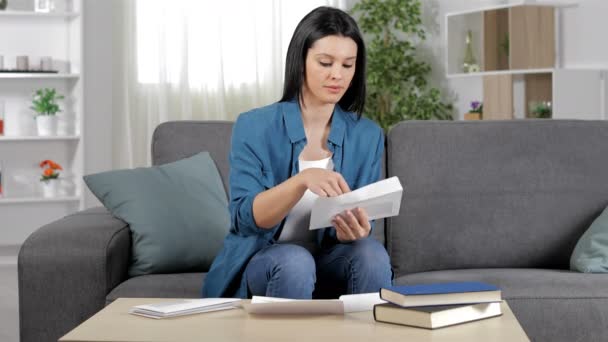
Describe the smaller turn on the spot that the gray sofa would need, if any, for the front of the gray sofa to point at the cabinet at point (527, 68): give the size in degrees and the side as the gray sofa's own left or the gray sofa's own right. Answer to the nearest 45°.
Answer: approximately 180°

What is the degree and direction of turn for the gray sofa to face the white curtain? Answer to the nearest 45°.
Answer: approximately 180°

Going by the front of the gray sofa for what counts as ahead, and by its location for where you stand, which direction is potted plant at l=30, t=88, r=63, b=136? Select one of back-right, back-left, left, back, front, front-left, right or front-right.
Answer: back-right

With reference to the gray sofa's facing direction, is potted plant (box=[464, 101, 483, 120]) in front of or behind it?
behind

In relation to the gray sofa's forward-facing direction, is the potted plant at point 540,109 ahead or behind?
behind

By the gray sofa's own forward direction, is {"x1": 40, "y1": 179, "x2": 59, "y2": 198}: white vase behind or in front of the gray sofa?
behind

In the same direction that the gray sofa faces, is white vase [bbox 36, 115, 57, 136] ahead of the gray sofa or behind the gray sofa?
behind

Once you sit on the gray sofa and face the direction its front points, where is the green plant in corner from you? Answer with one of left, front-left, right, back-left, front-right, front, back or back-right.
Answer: back

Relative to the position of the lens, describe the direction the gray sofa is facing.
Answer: facing the viewer

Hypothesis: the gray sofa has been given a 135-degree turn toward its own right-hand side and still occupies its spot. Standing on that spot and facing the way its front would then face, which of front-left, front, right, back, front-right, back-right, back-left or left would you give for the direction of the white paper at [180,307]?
left

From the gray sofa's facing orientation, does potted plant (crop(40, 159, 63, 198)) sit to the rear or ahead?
to the rear

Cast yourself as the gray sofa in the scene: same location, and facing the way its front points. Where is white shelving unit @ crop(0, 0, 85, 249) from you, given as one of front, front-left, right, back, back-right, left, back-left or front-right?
back-right
